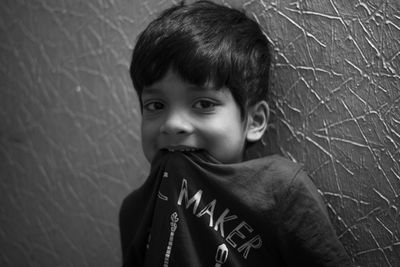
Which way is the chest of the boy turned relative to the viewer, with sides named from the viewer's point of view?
facing the viewer and to the left of the viewer
